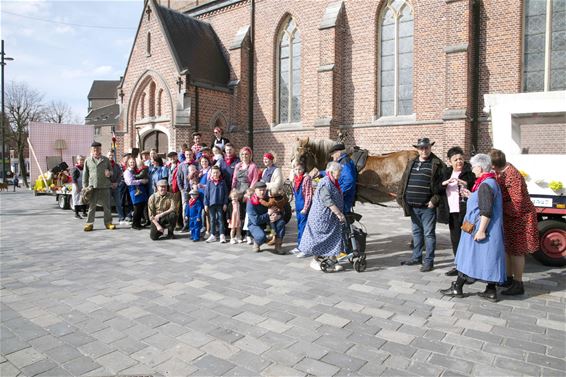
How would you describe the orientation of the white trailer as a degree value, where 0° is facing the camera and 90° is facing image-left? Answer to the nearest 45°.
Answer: approximately 90°

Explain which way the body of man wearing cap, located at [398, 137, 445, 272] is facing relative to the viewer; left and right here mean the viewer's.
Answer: facing the viewer and to the left of the viewer

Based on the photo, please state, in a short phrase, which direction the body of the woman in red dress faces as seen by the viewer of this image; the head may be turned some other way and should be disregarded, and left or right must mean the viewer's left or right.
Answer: facing to the left of the viewer

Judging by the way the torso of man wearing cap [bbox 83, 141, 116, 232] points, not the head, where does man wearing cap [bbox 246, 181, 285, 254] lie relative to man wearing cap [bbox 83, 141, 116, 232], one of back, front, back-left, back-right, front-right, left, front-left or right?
front-left

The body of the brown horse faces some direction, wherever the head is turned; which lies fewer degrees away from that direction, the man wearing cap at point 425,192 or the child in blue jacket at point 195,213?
the child in blue jacket

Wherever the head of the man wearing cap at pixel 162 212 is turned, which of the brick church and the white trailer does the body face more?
the white trailer

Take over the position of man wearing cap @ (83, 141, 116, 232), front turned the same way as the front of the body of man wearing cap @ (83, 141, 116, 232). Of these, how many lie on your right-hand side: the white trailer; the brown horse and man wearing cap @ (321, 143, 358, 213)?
0

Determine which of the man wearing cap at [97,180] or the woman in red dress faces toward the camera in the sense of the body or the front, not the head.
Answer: the man wearing cap

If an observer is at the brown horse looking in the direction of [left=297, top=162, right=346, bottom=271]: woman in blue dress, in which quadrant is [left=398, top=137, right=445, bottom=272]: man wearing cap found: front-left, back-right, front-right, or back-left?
front-left

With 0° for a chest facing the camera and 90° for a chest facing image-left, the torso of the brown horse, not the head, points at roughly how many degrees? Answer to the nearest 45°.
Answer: approximately 90°

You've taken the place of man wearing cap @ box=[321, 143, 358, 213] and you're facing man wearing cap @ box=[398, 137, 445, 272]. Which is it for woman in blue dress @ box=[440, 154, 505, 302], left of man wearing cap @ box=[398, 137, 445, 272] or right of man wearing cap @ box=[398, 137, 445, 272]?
right

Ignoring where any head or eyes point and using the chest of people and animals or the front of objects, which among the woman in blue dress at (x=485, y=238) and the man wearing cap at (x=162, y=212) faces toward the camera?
the man wearing cap

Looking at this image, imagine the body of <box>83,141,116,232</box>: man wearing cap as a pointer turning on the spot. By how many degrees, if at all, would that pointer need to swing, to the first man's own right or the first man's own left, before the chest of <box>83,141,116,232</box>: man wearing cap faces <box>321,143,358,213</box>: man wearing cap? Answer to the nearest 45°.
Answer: approximately 45° to the first man's own left

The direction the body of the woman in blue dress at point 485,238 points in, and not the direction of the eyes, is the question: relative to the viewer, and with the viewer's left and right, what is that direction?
facing to the left of the viewer

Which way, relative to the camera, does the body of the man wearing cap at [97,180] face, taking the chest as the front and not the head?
toward the camera

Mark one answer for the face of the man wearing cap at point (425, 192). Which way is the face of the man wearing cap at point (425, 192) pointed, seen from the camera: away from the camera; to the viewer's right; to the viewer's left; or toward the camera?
toward the camera

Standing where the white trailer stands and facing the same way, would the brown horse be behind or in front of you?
in front

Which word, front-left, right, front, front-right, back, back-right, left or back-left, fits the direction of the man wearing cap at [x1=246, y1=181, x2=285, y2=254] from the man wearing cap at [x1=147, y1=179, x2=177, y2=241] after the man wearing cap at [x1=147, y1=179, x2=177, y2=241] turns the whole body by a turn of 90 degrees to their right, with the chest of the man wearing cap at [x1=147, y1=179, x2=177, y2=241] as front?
back-left
